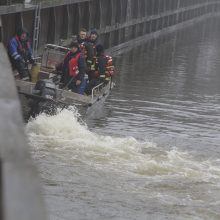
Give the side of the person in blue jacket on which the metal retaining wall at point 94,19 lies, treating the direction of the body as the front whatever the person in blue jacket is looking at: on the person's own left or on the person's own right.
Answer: on the person's own left

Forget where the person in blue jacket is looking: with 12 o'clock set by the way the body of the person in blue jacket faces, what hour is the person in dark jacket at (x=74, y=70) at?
The person in dark jacket is roughly at 11 o'clock from the person in blue jacket.

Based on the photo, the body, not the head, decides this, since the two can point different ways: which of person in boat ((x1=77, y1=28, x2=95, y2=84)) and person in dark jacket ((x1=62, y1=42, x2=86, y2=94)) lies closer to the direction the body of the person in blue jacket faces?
the person in dark jacket

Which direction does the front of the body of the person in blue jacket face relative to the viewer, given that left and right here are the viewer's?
facing the viewer and to the right of the viewer

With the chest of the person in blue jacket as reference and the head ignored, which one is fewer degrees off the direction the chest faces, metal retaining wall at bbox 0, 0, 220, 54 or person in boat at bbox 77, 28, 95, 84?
the person in boat
